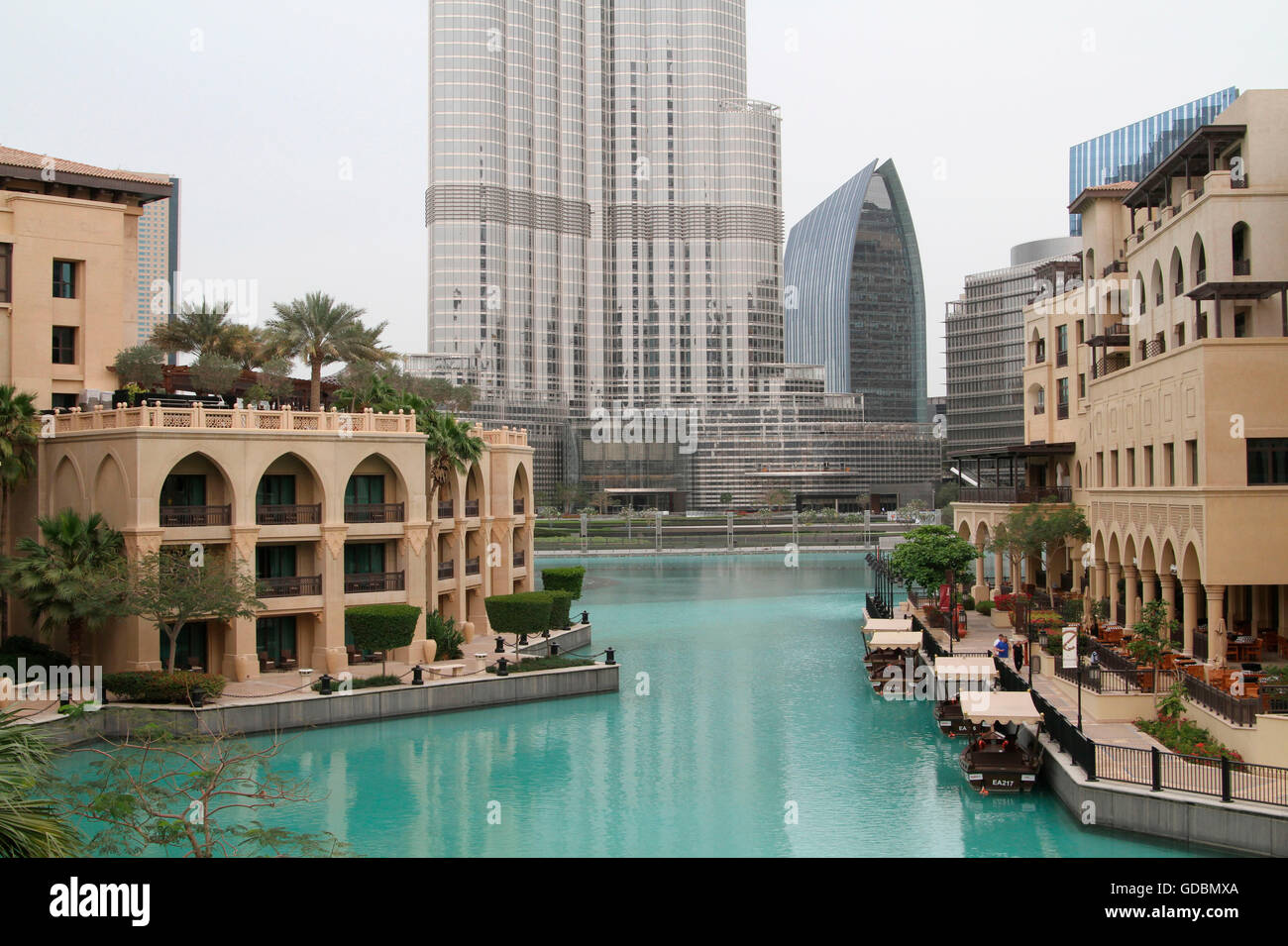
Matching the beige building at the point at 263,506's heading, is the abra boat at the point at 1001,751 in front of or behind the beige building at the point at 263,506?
in front

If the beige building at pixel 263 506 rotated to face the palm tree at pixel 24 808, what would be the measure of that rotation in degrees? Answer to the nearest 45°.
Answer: approximately 45° to its right

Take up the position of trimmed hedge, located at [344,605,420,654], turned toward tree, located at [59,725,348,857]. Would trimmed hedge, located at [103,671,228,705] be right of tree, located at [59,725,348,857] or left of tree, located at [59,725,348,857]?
right

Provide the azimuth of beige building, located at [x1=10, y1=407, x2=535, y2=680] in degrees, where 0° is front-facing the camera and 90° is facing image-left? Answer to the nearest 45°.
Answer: approximately 315°

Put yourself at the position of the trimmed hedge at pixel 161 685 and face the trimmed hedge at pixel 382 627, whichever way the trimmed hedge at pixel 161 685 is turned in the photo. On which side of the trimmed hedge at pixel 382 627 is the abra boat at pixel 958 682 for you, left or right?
right
